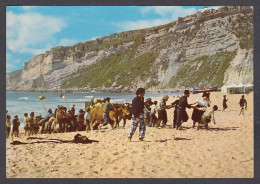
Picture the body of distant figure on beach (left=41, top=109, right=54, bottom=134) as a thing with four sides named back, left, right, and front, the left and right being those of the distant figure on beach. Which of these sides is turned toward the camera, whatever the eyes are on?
right
